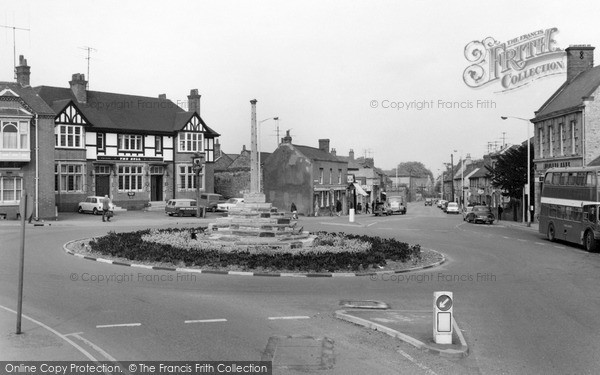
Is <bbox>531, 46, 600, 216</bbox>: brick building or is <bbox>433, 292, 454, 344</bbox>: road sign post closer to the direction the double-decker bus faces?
the road sign post

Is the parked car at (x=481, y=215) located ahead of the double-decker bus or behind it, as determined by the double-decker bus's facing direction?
behind

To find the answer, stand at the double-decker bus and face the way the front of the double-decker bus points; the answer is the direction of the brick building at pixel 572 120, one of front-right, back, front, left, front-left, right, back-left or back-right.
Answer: back-left

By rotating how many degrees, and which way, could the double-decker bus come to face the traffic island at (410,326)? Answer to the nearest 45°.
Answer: approximately 45° to its right

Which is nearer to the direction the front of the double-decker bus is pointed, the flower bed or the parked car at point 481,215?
the flower bed

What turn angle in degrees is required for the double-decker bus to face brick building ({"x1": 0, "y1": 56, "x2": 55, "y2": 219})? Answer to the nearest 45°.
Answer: approximately 135° to its right

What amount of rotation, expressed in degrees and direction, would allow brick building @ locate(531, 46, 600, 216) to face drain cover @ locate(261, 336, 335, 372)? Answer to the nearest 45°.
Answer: approximately 45° to its left

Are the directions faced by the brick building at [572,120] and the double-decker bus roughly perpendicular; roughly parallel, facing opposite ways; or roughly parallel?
roughly perpendicular

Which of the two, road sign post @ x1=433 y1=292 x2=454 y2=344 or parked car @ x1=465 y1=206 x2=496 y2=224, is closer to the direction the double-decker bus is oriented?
the road sign post
